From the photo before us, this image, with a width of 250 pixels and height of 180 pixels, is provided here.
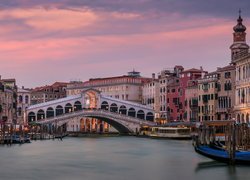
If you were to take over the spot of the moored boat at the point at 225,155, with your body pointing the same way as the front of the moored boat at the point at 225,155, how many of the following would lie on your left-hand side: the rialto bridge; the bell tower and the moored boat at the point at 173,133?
0

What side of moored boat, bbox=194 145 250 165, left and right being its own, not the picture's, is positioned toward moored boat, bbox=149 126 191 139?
right

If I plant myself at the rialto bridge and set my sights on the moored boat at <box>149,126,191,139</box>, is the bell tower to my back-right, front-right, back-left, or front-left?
front-left

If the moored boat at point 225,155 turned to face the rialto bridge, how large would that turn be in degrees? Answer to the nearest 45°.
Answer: approximately 90° to its right

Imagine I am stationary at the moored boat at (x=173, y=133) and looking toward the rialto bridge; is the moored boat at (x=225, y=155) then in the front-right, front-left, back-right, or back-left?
back-left

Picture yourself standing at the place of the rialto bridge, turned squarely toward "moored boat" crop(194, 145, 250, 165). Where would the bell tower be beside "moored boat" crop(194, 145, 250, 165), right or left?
left

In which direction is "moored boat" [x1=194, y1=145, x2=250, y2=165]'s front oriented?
to the viewer's left

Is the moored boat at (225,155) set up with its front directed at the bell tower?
no
